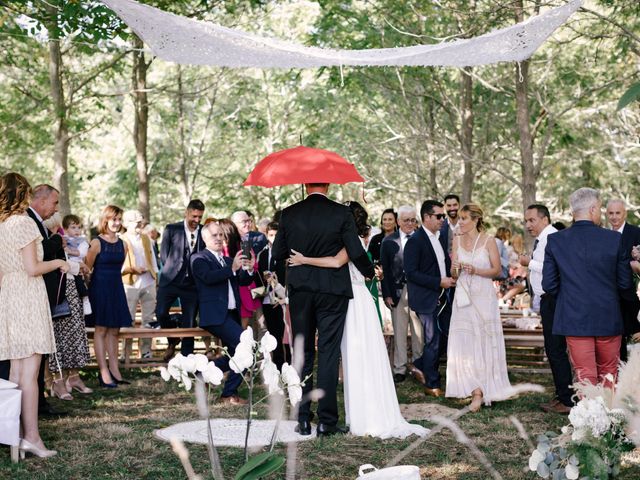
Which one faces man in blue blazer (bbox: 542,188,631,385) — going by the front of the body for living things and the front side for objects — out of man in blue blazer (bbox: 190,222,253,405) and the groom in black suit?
man in blue blazer (bbox: 190,222,253,405)

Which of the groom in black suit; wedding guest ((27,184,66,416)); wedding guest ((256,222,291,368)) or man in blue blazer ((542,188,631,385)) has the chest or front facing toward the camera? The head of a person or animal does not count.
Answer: wedding guest ((256,222,291,368))

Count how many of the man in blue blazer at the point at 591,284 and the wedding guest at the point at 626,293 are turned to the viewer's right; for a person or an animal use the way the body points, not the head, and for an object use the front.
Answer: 0

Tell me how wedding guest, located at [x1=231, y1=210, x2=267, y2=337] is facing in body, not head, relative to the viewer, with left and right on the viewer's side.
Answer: facing the viewer and to the right of the viewer

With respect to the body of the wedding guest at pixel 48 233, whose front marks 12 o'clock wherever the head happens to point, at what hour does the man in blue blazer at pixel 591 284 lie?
The man in blue blazer is roughly at 1 o'clock from the wedding guest.

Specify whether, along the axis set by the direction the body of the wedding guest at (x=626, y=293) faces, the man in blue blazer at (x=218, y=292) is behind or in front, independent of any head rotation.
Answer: in front

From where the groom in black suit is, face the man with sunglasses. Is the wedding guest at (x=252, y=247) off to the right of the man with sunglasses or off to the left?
left

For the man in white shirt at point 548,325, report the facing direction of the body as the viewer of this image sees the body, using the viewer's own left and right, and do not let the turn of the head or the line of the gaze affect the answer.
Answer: facing to the left of the viewer

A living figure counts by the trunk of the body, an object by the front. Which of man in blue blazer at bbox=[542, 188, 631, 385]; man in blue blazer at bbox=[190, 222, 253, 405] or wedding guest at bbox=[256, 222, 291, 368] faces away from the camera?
man in blue blazer at bbox=[542, 188, 631, 385]

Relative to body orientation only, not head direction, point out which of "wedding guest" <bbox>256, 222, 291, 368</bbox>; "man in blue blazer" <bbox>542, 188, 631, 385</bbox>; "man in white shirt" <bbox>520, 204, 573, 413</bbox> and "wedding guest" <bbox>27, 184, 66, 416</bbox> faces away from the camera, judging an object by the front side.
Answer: the man in blue blazer

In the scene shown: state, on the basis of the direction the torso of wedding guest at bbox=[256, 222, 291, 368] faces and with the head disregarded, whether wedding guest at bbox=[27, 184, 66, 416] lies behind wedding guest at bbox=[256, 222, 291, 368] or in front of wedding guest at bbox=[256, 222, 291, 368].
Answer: in front

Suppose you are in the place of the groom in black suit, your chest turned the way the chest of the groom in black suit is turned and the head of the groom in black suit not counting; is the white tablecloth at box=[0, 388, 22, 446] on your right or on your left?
on your left

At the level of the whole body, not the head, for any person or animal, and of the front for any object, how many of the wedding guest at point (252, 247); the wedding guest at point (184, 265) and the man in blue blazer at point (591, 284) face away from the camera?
1

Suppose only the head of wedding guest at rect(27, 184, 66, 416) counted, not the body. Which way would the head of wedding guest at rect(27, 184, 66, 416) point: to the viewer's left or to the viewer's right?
to the viewer's right

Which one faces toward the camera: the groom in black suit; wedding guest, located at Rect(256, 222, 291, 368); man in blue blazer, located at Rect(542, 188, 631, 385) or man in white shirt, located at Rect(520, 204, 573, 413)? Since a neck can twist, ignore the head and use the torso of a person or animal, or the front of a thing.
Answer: the wedding guest

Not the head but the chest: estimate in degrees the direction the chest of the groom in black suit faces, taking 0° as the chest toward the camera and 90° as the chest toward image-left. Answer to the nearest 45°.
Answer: approximately 180°
